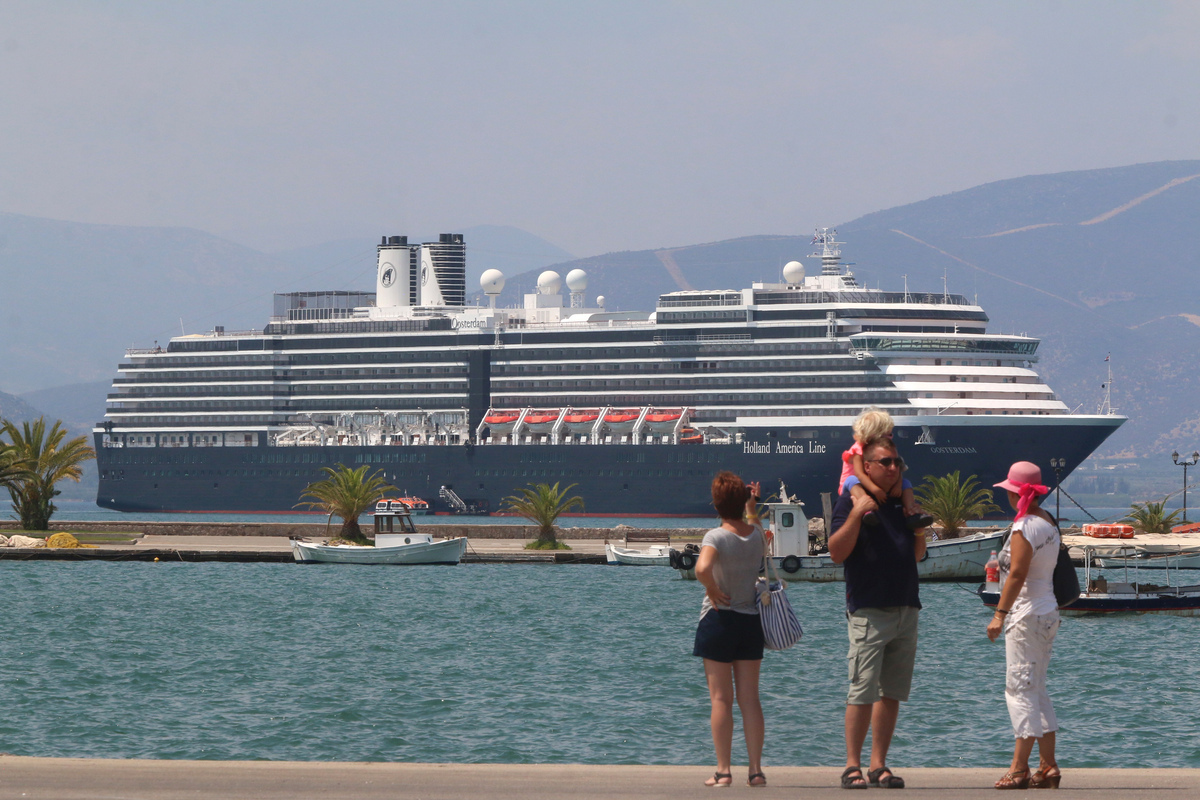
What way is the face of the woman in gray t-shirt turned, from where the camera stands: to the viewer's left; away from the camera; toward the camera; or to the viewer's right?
away from the camera

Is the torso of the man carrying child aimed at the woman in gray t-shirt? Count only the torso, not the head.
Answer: no

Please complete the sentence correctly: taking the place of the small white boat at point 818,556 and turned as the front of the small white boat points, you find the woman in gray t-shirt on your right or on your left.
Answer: on your right

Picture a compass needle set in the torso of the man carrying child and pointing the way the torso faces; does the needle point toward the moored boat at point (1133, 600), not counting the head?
no

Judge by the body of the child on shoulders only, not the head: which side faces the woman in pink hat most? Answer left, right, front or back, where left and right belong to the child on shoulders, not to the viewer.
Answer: left

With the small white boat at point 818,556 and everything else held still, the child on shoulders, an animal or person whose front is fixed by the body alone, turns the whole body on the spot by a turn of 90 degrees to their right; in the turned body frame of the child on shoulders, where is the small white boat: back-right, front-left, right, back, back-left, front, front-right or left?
back-right

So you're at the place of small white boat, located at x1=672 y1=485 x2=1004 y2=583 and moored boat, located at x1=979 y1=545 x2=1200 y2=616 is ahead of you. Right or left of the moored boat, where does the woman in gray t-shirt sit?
right

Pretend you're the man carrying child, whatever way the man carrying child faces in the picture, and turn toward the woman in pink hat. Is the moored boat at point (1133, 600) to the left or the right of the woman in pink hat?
left

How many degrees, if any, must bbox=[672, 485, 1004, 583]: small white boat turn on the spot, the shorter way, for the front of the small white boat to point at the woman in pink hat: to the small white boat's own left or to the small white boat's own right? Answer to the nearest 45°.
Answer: approximately 90° to the small white boat's own right

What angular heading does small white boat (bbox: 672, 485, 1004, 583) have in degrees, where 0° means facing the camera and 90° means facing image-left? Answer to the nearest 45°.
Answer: approximately 270°

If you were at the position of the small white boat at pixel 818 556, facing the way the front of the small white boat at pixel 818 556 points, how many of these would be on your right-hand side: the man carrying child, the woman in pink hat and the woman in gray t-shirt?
3

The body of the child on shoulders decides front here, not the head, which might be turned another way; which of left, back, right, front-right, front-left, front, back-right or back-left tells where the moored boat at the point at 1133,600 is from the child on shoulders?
back-left

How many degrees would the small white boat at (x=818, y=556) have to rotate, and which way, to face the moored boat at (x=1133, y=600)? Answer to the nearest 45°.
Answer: approximately 45° to its right

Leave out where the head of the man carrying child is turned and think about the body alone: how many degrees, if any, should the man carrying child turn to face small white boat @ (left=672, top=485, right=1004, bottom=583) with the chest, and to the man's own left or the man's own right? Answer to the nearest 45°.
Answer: approximately 135° to the man's own left

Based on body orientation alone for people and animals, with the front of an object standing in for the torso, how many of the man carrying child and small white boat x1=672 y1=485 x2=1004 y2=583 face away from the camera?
0
